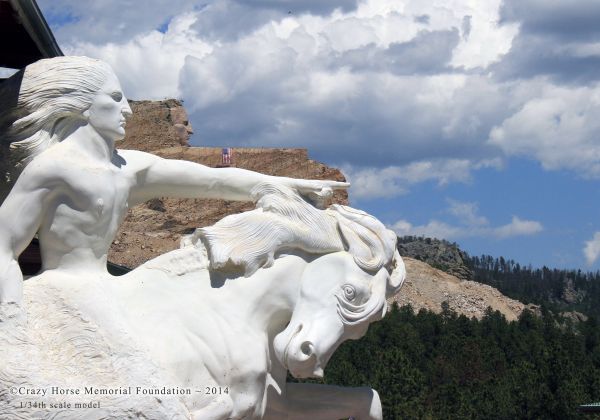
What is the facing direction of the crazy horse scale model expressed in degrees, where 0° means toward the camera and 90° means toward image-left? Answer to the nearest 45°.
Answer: approximately 270°
